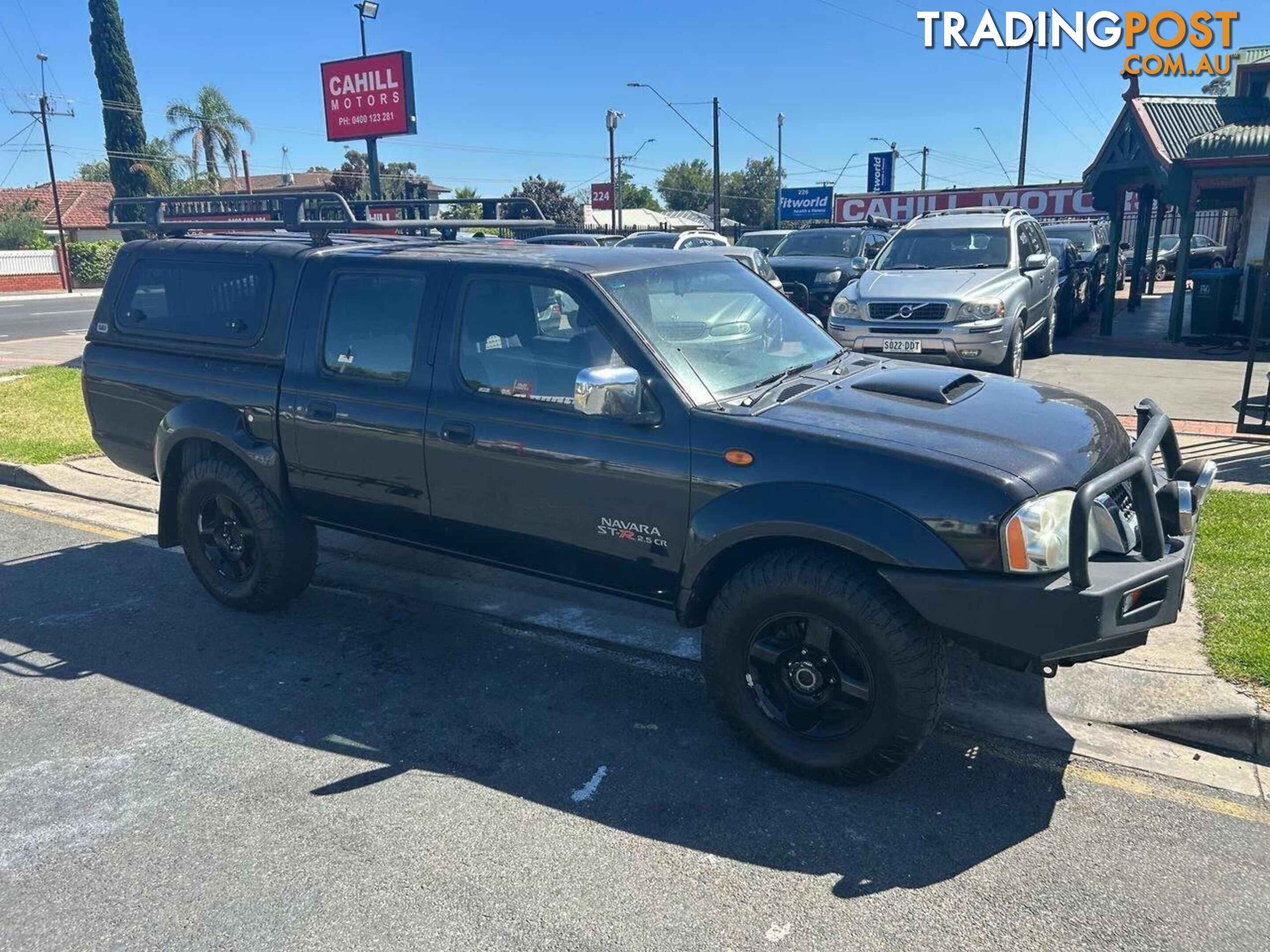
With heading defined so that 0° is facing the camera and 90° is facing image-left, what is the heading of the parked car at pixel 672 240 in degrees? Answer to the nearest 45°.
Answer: approximately 45°

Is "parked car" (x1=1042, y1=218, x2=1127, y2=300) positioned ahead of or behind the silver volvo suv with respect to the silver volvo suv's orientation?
behind

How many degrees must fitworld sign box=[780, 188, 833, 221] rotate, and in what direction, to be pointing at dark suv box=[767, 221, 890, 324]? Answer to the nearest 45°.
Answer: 0° — it already faces it

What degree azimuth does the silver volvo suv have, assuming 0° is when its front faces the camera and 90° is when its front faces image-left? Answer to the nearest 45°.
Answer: approximately 45°

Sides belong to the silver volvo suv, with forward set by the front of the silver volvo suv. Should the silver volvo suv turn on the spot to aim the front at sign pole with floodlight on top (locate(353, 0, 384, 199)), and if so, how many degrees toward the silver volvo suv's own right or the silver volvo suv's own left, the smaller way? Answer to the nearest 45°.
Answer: approximately 90° to the silver volvo suv's own right

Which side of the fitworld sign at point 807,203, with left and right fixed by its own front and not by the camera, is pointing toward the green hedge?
right
